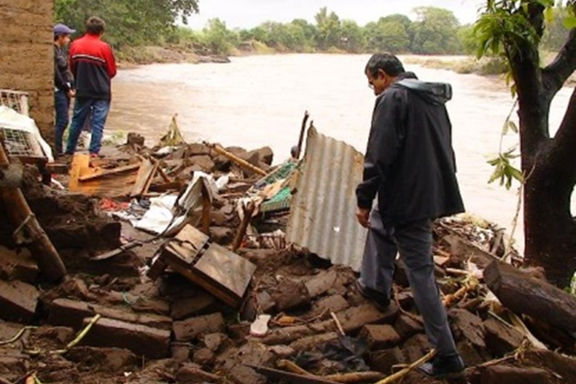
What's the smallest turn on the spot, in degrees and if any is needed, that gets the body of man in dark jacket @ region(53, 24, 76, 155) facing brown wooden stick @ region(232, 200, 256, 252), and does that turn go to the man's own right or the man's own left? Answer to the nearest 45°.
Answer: approximately 90° to the man's own right

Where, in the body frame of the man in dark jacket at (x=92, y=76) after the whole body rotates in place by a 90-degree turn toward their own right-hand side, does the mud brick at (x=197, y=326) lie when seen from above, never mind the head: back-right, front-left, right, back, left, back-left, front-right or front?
right

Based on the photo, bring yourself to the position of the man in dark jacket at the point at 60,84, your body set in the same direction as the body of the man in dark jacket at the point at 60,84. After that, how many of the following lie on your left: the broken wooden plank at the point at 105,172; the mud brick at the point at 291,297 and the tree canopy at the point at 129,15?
1

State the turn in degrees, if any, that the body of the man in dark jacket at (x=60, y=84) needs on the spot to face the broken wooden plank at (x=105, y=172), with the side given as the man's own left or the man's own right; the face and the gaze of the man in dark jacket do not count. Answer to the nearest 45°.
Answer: approximately 90° to the man's own right

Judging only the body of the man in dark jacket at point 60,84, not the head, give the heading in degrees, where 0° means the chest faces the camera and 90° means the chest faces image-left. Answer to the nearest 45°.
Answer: approximately 270°

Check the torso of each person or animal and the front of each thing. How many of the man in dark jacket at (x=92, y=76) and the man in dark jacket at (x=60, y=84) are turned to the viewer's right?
1

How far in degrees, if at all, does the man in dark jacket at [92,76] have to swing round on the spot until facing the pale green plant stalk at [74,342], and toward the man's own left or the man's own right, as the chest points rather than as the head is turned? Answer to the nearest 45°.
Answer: approximately 180°

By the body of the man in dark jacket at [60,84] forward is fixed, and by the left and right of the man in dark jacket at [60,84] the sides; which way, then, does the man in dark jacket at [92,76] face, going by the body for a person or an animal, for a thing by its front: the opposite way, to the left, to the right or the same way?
to the left

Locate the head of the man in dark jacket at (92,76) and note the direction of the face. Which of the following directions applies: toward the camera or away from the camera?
away from the camera

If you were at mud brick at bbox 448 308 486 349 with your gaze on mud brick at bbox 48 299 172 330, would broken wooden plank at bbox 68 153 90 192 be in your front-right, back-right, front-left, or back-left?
front-right

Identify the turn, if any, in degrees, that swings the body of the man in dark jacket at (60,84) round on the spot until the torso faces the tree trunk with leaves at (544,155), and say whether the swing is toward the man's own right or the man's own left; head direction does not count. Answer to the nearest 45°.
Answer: approximately 45° to the man's own right

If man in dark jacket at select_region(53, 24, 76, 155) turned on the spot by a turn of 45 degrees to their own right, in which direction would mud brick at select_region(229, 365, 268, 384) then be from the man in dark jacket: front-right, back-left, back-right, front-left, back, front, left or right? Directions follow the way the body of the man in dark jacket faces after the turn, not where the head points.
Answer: front-right

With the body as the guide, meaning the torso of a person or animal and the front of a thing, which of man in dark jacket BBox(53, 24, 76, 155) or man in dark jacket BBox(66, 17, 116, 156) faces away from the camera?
man in dark jacket BBox(66, 17, 116, 156)

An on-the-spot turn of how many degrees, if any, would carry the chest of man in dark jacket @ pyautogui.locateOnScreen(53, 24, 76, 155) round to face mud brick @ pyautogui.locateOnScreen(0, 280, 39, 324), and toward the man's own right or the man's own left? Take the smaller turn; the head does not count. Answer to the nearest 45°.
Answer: approximately 90° to the man's own right

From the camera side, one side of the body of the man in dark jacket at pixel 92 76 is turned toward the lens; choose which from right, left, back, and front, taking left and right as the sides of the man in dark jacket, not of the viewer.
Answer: back

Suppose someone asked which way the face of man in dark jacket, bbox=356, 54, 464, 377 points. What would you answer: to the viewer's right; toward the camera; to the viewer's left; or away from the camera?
to the viewer's left

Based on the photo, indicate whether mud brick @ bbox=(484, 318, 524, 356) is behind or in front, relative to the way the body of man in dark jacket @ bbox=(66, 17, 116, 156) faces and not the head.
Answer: behind

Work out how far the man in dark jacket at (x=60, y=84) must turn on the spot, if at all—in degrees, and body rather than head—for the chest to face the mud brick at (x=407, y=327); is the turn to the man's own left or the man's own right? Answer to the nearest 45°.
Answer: approximately 90° to the man's own right

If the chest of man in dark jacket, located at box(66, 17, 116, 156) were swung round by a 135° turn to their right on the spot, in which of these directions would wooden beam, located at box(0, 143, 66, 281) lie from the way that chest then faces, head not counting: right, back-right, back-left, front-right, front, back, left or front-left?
front-right

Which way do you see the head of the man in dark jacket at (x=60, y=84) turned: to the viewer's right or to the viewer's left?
to the viewer's right

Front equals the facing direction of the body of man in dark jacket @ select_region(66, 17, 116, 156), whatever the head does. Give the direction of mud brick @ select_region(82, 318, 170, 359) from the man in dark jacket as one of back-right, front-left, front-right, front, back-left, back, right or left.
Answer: back
